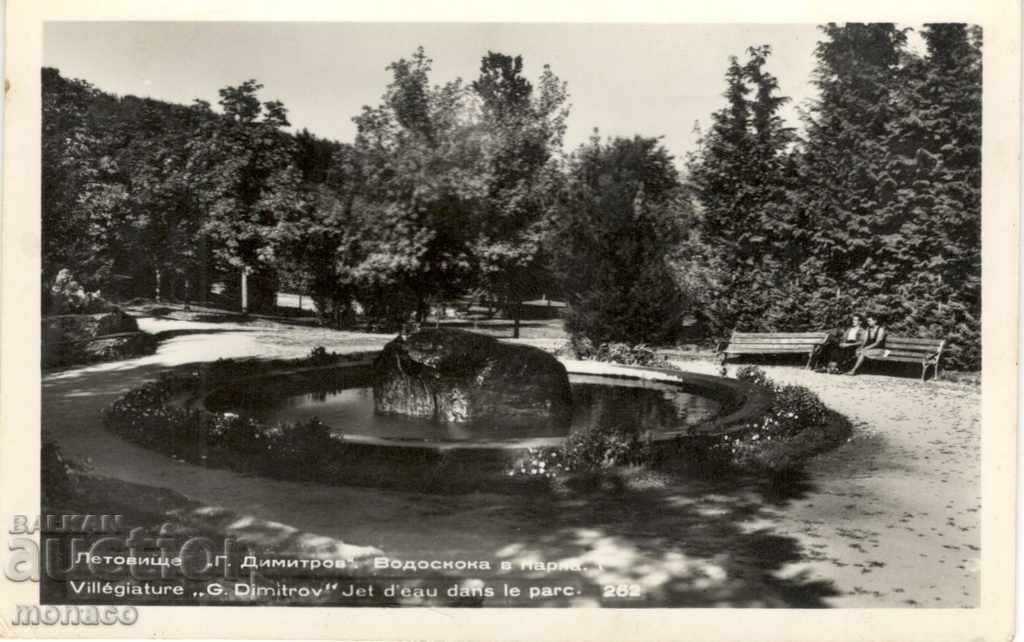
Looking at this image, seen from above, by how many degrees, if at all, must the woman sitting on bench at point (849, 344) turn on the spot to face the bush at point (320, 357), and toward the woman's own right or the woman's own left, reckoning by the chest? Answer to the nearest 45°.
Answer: approximately 45° to the woman's own right

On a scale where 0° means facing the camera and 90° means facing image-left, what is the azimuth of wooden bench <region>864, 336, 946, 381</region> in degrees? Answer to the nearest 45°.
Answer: approximately 45°

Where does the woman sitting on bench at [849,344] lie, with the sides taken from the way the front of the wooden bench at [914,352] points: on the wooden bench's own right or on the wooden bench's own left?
on the wooden bench's own right

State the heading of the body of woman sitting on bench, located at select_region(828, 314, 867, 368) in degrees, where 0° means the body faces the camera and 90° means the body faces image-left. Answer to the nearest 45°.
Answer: approximately 45°

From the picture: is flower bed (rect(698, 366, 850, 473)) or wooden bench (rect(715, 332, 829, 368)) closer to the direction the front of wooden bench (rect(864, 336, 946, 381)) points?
the flower bed
